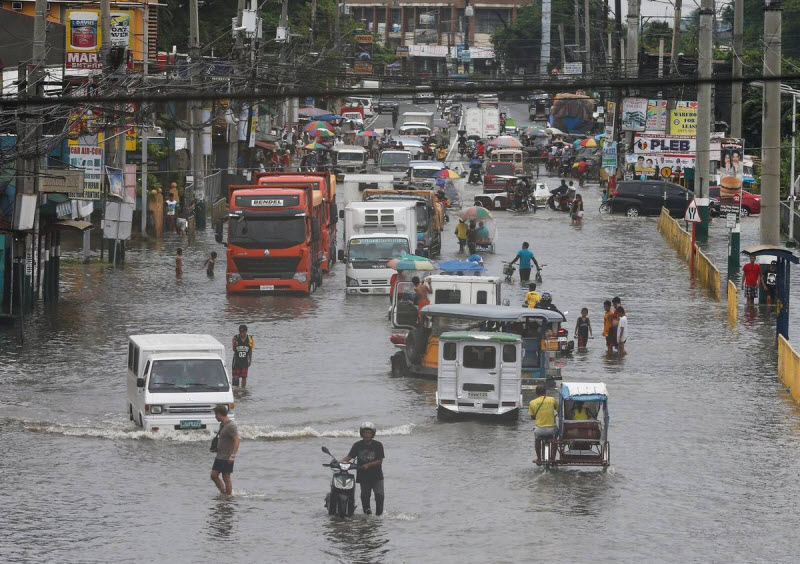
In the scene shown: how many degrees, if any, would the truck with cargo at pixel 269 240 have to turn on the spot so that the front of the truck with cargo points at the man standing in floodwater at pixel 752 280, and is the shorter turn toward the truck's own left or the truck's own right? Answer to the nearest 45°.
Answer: approximately 90° to the truck's own left

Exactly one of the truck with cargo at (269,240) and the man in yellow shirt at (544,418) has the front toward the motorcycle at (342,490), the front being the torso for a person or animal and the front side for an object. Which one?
the truck with cargo

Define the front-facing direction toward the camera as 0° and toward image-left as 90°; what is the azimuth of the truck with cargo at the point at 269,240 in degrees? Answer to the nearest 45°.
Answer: approximately 0°

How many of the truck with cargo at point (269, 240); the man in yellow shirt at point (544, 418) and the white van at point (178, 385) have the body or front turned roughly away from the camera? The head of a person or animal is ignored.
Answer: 1

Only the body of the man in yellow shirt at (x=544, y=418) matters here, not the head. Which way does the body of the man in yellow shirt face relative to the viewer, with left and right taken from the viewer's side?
facing away from the viewer

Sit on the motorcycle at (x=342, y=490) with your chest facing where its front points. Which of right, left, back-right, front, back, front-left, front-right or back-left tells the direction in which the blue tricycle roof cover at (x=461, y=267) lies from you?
back

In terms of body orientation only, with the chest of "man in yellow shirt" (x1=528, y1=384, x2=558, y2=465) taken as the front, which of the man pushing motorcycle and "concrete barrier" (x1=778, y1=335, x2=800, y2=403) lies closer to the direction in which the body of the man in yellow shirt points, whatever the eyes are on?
the concrete barrier

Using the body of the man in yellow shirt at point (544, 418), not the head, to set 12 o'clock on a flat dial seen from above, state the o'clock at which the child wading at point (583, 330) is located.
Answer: The child wading is roughly at 12 o'clock from the man in yellow shirt.

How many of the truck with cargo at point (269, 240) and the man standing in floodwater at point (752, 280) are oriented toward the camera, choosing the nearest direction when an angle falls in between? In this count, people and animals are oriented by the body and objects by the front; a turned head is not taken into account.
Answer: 2

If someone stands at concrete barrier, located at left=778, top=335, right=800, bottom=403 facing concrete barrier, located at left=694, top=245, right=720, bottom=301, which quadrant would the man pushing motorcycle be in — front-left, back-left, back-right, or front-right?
back-left
